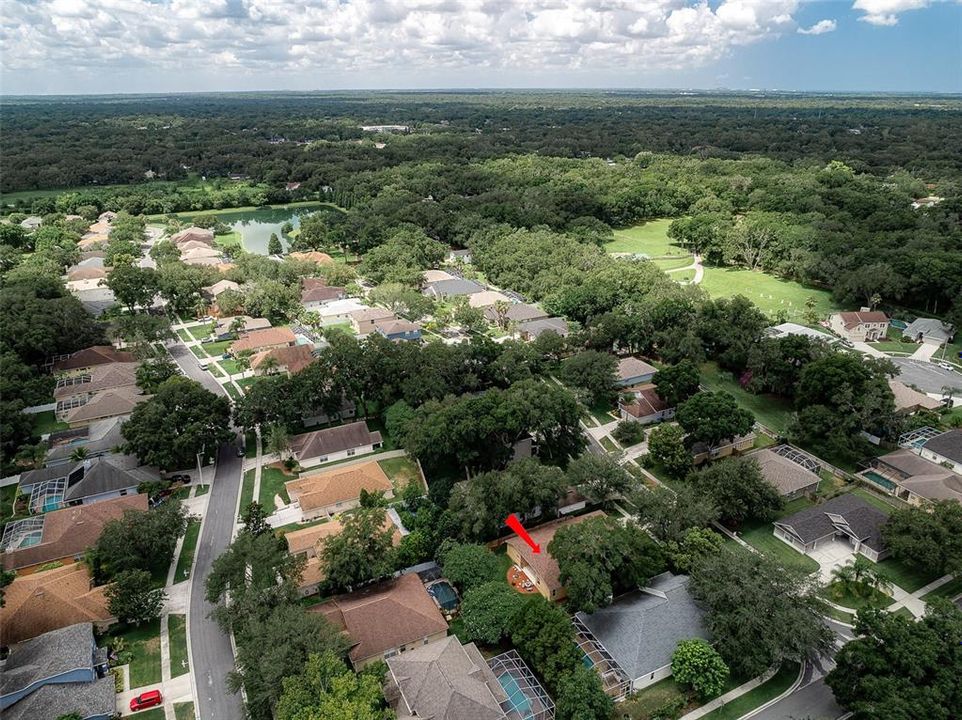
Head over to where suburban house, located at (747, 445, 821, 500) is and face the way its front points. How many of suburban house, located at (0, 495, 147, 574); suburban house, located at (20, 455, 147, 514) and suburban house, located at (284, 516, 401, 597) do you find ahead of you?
3

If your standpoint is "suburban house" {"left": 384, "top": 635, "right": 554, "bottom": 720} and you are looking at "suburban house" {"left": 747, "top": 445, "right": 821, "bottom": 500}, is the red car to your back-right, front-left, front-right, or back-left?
back-left

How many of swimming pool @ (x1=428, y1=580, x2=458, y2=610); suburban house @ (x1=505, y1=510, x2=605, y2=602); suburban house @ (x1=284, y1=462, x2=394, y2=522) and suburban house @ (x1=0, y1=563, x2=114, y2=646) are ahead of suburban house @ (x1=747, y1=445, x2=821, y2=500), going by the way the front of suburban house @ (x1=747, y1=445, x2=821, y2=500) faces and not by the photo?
4

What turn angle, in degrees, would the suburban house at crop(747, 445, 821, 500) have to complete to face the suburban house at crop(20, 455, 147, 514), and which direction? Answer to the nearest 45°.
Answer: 0° — it already faces it

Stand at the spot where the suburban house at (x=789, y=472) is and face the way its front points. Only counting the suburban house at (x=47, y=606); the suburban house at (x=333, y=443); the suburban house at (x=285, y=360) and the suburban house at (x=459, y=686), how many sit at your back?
0

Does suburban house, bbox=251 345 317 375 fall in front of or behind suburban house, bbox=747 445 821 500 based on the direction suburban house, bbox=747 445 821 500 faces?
in front

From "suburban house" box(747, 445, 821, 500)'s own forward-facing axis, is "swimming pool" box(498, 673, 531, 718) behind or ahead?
ahead

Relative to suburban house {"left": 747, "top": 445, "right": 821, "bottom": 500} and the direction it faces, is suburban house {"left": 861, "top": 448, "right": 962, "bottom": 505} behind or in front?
behind

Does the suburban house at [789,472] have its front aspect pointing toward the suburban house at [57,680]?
yes

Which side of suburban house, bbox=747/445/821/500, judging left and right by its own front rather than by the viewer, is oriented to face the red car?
front

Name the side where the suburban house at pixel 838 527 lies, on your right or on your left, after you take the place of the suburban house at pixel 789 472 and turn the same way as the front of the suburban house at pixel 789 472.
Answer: on your left

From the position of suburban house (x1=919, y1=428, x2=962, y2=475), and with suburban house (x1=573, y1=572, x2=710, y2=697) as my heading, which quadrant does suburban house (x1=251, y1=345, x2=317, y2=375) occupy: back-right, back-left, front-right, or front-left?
front-right

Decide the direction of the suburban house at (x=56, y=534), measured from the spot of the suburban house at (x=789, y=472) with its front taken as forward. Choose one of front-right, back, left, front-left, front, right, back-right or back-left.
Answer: front

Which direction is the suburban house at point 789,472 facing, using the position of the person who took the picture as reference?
facing the viewer and to the left of the viewer

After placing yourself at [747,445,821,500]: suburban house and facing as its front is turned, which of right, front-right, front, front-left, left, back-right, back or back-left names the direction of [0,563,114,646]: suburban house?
front

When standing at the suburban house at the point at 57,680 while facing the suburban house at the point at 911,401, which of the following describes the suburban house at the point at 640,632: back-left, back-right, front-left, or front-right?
front-right

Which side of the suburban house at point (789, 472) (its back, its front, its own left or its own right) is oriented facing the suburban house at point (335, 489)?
front

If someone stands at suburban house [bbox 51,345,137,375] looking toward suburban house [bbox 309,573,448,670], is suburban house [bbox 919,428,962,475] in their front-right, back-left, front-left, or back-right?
front-left

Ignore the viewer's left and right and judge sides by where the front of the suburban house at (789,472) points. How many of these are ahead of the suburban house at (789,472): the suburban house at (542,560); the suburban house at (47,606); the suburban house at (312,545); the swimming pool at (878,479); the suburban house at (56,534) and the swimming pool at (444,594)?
5
